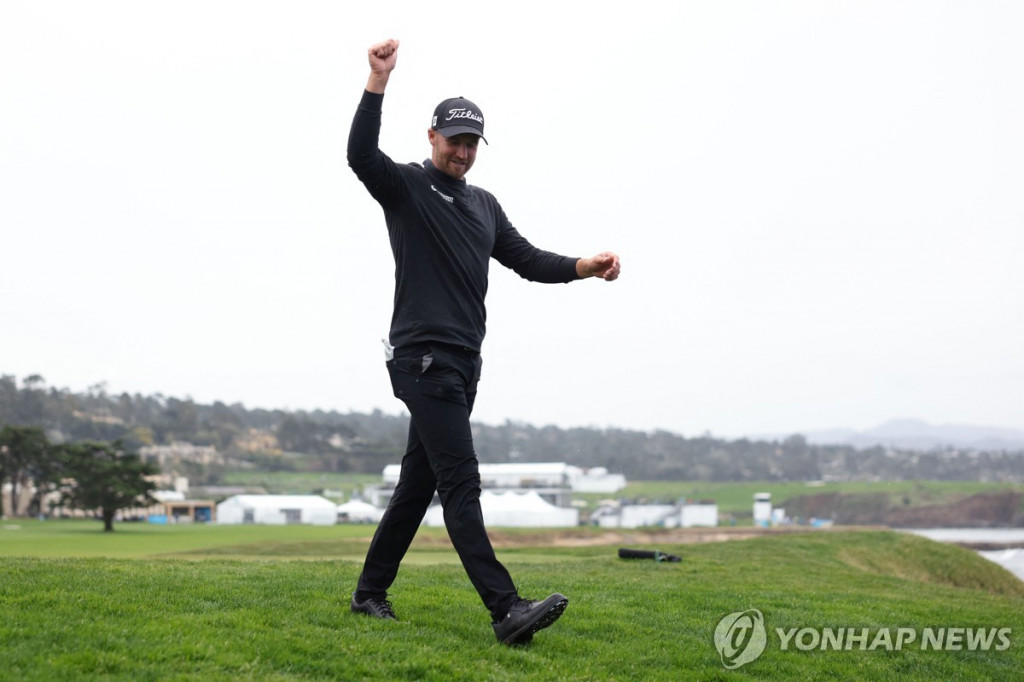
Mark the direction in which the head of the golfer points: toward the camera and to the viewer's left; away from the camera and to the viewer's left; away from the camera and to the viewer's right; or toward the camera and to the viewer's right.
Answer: toward the camera and to the viewer's right

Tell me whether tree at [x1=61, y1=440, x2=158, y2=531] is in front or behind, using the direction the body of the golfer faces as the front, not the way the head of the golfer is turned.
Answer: behind

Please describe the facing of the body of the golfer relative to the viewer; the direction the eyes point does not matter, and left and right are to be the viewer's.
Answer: facing the viewer and to the right of the viewer
